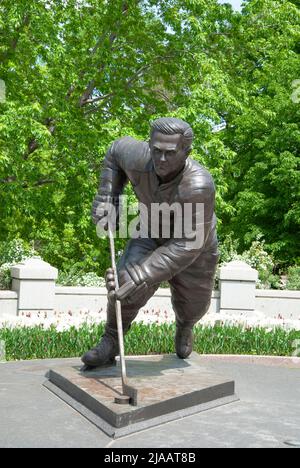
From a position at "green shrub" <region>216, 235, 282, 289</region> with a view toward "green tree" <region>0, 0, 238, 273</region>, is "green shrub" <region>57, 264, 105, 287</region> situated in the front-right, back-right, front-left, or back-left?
front-left

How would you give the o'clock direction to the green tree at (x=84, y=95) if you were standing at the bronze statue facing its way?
The green tree is roughly at 4 o'clock from the bronze statue.

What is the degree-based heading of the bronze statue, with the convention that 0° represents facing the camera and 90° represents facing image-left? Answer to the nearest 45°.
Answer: approximately 45°

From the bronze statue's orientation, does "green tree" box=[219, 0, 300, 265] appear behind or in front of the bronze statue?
behind

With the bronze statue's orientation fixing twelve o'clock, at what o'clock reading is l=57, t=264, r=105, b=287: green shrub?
The green shrub is roughly at 4 o'clock from the bronze statue.

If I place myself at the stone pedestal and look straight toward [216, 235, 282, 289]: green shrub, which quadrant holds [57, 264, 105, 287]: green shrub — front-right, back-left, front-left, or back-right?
front-left

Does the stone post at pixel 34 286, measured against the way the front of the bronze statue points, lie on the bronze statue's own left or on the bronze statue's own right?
on the bronze statue's own right
